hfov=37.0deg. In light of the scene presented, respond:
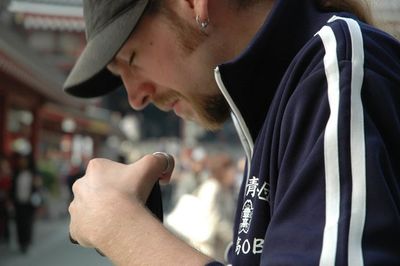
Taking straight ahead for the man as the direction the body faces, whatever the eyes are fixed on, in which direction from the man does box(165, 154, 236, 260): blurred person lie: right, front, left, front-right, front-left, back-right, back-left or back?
right

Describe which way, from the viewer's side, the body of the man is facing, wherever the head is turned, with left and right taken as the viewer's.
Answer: facing to the left of the viewer

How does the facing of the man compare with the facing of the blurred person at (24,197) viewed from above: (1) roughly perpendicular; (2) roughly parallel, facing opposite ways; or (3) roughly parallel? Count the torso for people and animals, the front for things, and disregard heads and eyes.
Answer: roughly perpendicular

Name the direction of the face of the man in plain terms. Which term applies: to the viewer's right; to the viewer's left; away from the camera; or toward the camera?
to the viewer's left

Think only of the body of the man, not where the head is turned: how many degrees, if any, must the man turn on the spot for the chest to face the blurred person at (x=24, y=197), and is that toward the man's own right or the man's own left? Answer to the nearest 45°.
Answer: approximately 45° to the man's own right

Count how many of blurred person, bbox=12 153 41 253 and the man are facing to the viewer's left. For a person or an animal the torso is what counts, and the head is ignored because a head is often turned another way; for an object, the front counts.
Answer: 1

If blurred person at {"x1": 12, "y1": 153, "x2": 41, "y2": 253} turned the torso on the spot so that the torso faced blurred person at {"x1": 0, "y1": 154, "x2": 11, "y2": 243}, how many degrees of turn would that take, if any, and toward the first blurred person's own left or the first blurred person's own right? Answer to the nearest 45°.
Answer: approximately 135° to the first blurred person's own right

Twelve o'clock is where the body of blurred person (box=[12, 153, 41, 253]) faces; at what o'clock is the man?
The man is roughly at 12 o'clock from the blurred person.

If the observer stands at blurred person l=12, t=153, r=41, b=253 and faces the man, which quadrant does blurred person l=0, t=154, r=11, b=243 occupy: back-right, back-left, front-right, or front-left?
back-right

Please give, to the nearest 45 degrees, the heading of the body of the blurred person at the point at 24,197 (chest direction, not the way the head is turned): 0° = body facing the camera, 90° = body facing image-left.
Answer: approximately 0°
